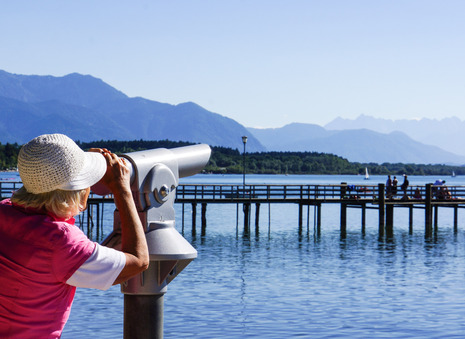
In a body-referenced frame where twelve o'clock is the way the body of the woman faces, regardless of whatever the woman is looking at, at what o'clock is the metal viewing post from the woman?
The metal viewing post is roughly at 12 o'clock from the woman.

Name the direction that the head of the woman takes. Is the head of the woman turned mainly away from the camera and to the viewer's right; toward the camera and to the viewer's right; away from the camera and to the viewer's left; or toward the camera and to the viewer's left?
away from the camera and to the viewer's right

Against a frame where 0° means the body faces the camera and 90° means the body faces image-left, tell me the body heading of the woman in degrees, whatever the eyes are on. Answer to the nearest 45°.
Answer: approximately 225°
